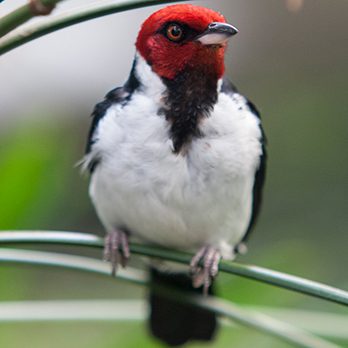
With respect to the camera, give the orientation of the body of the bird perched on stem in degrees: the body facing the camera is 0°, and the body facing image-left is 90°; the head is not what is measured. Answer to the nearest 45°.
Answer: approximately 0°
